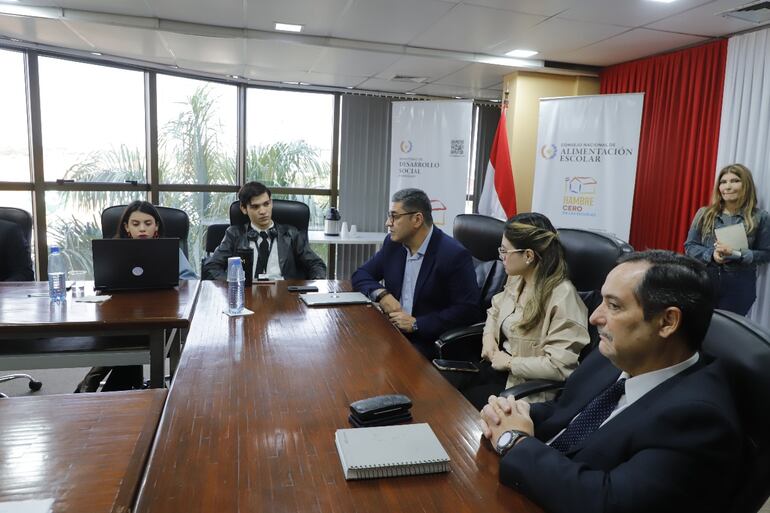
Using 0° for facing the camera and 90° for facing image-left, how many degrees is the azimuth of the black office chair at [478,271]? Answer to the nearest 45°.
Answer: approximately 45°

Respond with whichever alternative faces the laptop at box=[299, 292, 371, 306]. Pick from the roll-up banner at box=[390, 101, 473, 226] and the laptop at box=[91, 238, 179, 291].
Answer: the roll-up banner

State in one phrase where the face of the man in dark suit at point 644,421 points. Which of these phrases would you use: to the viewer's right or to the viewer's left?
to the viewer's left

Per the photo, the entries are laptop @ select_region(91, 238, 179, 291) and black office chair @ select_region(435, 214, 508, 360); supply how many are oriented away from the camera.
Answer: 1

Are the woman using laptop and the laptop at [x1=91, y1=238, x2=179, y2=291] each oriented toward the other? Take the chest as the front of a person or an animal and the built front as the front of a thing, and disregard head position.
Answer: yes

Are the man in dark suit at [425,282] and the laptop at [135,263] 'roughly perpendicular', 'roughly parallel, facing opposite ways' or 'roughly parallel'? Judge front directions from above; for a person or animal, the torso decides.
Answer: roughly perpendicular

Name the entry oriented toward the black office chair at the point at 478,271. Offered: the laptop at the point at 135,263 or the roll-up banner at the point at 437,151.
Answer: the roll-up banner

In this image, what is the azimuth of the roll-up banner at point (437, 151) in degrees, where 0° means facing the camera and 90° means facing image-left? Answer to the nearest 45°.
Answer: approximately 0°

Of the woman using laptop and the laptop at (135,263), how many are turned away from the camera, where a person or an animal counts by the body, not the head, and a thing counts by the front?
1

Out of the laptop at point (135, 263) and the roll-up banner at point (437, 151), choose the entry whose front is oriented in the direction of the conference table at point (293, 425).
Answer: the roll-up banner
